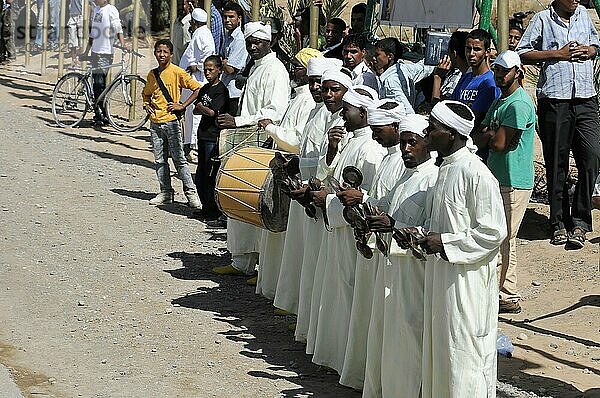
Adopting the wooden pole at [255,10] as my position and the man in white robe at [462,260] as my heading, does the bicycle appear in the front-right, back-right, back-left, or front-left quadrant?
back-right

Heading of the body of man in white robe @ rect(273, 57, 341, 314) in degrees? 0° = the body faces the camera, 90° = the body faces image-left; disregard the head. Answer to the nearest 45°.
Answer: approximately 45°

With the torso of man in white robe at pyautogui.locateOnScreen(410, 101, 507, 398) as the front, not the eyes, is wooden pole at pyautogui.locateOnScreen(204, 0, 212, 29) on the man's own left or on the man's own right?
on the man's own right

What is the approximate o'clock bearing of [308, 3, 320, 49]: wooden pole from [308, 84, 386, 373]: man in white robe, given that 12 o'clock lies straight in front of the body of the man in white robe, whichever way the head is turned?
The wooden pole is roughly at 3 o'clock from the man in white robe.

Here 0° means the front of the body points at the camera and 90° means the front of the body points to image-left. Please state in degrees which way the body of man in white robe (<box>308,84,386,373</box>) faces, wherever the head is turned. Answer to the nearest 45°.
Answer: approximately 90°

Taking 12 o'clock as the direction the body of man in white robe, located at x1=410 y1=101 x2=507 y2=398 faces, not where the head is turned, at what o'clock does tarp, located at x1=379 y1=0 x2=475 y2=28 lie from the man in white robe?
The tarp is roughly at 3 o'clock from the man in white robe.

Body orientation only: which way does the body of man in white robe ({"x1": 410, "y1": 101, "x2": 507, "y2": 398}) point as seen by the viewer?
to the viewer's left

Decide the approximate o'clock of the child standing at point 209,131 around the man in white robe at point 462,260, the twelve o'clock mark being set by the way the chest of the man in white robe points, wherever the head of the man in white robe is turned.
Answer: The child standing is roughly at 2 o'clock from the man in white robe.

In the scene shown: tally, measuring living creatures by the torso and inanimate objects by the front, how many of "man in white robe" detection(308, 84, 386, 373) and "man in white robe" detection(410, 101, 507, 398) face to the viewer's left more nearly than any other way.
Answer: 2
